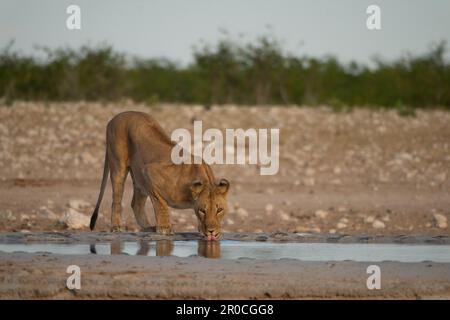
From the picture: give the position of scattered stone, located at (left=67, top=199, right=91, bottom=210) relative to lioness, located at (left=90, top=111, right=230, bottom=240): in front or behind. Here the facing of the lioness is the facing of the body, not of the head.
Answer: behind

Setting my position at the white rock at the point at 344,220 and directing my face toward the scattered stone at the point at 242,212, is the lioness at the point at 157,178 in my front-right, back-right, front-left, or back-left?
front-left

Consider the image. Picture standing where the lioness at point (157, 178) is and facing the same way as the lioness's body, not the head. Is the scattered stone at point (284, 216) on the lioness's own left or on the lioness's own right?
on the lioness's own left

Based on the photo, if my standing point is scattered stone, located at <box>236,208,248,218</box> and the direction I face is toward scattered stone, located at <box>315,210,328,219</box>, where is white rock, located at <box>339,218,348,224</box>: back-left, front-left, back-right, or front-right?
front-right

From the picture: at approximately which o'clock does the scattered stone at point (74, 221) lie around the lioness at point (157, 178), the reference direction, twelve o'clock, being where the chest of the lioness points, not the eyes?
The scattered stone is roughly at 6 o'clock from the lioness.

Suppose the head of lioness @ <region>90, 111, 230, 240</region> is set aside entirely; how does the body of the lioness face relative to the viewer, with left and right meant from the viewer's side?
facing the viewer and to the right of the viewer

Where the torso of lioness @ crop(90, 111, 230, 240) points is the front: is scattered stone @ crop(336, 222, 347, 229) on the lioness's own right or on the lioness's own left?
on the lioness's own left
